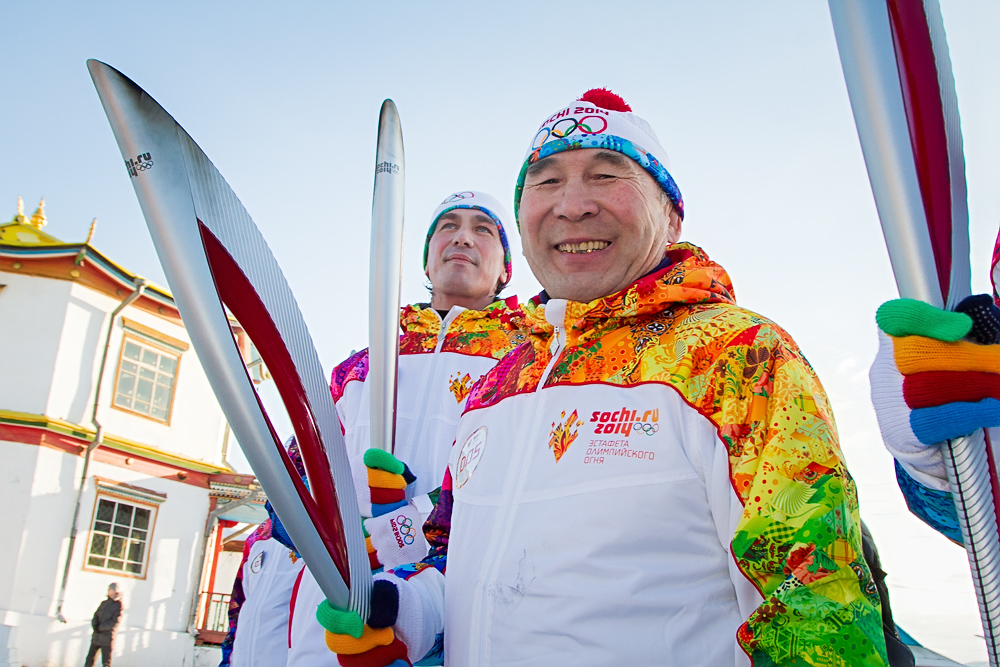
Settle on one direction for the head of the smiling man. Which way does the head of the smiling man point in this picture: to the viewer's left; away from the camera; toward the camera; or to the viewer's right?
toward the camera

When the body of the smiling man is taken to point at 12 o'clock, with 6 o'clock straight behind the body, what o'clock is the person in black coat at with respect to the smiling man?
The person in black coat is roughly at 3 o'clock from the smiling man.

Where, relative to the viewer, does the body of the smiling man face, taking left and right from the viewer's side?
facing the viewer and to the left of the viewer

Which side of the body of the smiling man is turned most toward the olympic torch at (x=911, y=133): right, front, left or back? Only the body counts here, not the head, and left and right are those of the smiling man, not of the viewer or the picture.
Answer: left
